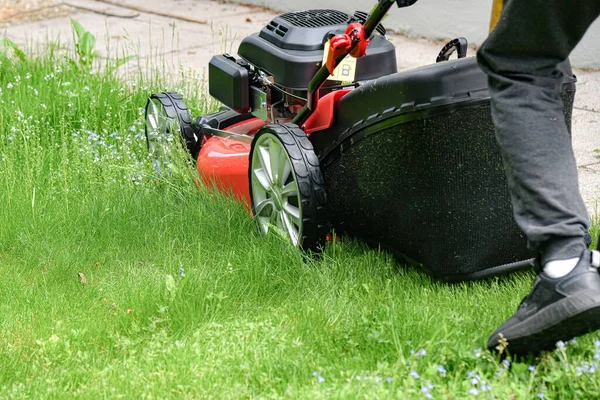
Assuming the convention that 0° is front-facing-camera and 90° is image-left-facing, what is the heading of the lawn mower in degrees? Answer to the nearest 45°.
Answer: approximately 135°

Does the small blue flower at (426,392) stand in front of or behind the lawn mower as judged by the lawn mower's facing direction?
behind
